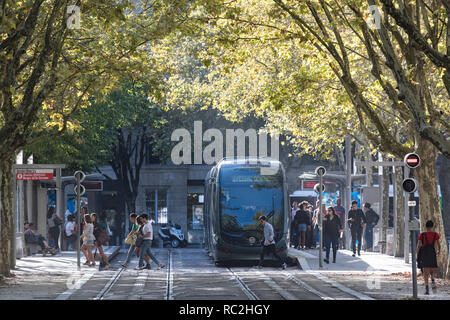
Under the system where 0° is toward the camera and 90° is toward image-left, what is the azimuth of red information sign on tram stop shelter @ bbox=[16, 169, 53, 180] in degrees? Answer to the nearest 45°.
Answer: approximately 0°

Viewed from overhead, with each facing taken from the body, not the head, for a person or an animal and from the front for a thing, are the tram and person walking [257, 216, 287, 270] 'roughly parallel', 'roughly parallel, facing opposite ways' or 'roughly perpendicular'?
roughly perpendicular

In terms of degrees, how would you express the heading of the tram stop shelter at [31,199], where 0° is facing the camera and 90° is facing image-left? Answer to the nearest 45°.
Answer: approximately 270°

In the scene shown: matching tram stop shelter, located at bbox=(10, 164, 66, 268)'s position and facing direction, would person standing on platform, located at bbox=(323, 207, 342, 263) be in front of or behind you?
in front

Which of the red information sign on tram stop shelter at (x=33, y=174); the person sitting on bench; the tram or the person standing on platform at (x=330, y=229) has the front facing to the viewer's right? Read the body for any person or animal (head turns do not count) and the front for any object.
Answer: the person sitting on bench

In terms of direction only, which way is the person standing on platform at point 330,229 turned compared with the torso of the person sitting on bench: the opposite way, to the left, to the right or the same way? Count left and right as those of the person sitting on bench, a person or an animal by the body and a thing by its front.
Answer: to the right

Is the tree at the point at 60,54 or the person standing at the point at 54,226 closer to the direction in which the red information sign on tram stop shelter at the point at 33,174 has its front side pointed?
the tree

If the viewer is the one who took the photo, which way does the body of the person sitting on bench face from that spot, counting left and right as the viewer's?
facing to the right of the viewer

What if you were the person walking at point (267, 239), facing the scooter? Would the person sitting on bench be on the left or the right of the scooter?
left

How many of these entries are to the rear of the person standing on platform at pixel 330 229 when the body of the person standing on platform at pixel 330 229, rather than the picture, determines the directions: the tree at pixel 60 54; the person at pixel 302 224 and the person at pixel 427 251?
1

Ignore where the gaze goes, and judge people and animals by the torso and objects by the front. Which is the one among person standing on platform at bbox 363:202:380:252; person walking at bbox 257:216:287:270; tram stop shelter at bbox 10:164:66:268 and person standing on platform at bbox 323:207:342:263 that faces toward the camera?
person standing on platform at bbox 323:207:342:263
